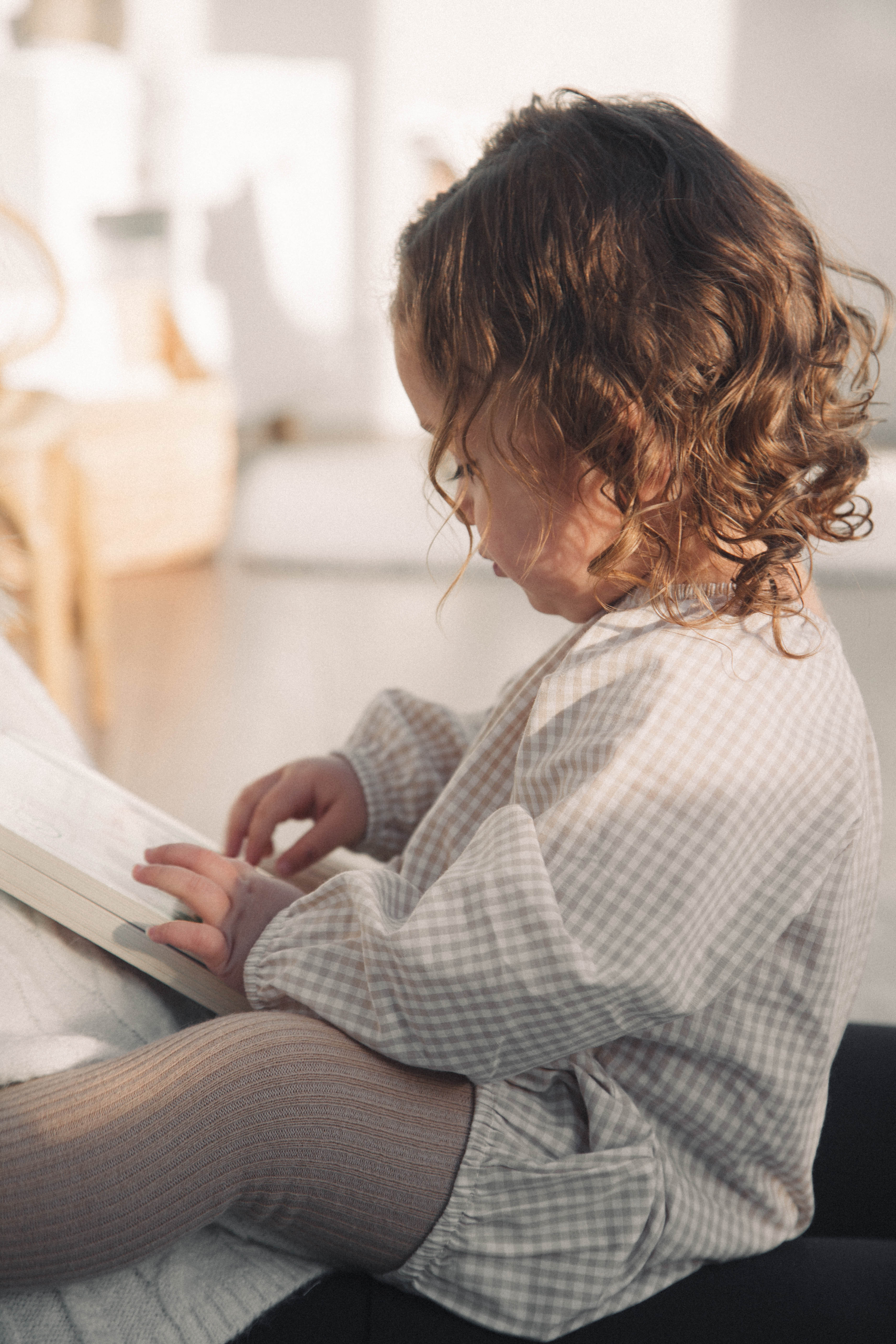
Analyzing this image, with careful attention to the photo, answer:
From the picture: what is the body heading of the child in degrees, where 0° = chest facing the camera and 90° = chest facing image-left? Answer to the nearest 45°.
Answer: approximately 90°
